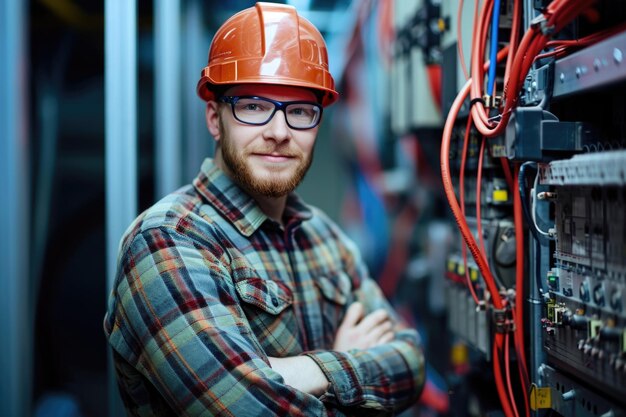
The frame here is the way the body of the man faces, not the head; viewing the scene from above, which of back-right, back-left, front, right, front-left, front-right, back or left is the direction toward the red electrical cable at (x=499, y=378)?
front-left

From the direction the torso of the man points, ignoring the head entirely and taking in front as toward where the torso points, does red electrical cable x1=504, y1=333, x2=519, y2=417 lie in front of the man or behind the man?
in front

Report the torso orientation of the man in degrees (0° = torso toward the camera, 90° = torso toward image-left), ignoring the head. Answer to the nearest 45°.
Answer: approximately 315°

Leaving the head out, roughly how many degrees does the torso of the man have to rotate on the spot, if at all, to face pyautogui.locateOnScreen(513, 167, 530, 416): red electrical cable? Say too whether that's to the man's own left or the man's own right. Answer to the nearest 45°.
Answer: approximately 45° to the man's own left
